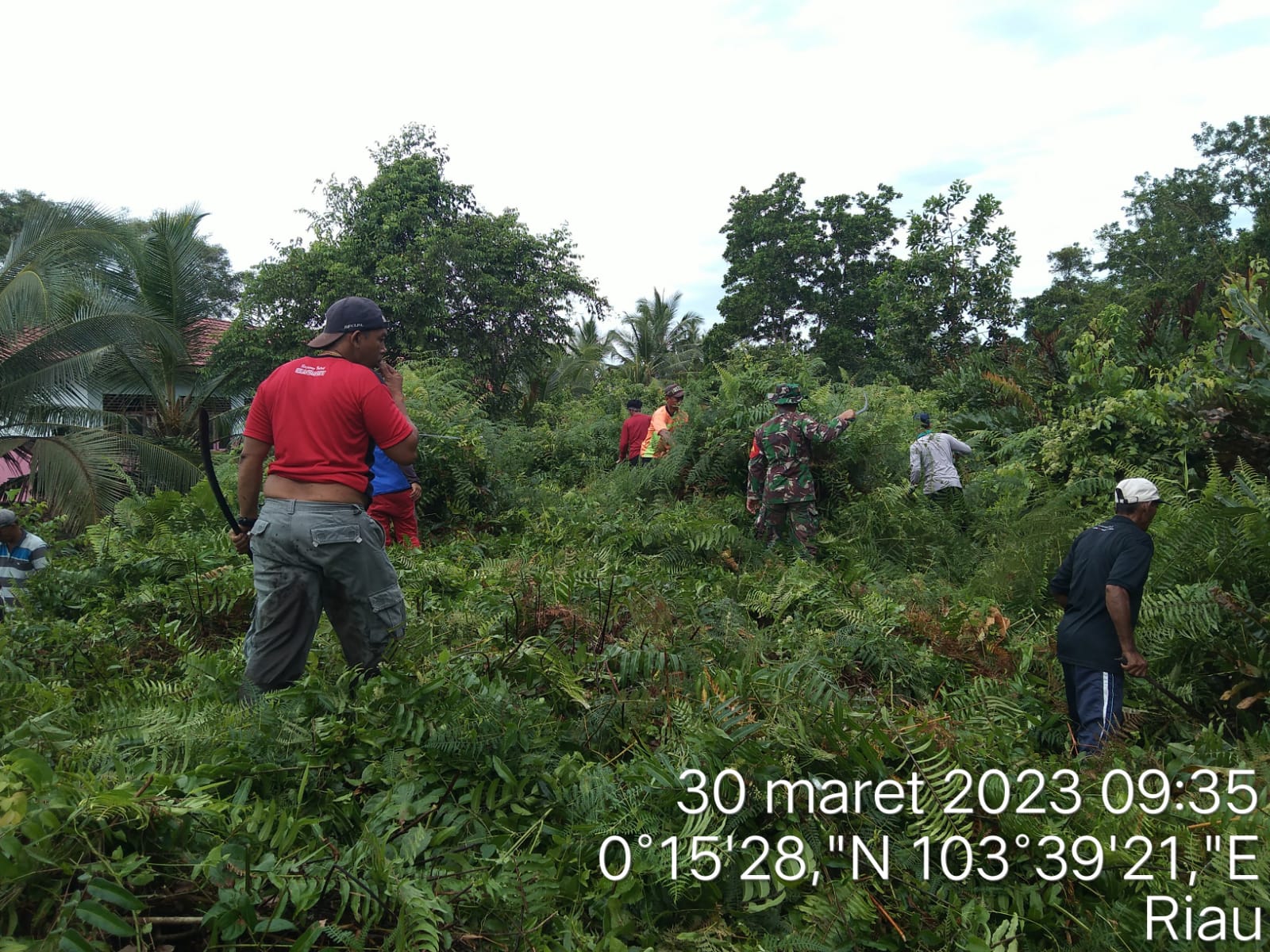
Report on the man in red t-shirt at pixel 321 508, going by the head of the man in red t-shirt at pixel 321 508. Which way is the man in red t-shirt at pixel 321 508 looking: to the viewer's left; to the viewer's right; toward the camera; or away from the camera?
to the viewer's right

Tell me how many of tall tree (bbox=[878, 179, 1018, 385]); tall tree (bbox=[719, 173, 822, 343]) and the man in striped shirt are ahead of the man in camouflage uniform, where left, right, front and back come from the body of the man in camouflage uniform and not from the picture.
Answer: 2

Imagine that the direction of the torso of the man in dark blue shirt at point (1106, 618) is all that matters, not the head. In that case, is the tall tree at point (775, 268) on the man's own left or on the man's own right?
on the man's own left

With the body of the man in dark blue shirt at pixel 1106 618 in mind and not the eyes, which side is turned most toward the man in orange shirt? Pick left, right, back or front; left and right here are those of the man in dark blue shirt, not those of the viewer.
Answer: left

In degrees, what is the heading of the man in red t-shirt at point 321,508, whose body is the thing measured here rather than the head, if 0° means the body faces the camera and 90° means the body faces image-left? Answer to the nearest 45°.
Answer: approximately 225°

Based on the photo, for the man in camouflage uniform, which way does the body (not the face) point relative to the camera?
away from the camera

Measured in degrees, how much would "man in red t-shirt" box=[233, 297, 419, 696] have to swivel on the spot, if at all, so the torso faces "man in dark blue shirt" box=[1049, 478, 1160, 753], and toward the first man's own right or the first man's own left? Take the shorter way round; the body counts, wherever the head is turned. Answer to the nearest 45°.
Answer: approximately 45° to the first man's own right

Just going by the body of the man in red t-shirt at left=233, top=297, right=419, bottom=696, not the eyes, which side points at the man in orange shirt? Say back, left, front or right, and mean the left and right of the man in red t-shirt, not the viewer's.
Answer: front

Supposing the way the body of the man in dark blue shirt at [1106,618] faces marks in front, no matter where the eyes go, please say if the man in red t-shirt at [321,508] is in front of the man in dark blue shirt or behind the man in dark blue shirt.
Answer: behind

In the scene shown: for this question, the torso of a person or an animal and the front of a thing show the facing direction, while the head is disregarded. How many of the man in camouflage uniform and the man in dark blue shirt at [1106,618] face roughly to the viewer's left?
0

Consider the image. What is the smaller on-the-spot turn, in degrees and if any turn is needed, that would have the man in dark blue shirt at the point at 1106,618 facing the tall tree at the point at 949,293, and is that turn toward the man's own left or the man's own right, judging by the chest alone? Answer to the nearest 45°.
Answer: approximately 45° to the man's own left

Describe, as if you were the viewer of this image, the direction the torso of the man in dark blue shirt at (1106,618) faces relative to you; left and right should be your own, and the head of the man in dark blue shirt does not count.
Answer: facing away from the viewer and to the right of the viewer
